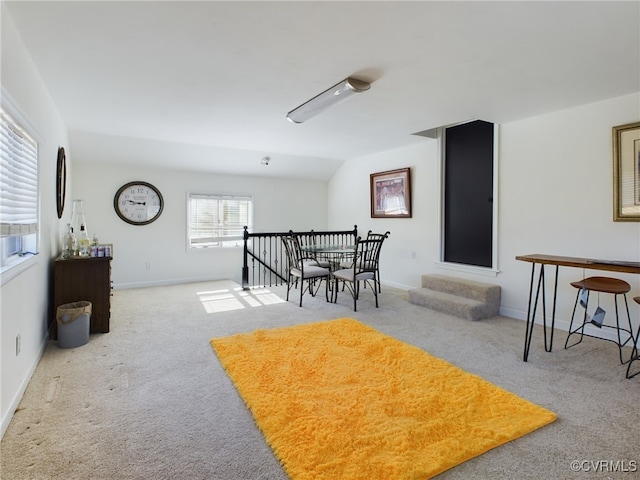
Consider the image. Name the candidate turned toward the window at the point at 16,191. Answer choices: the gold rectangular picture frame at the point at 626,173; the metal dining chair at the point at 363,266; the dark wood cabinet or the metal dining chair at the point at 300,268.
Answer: the gold rectangular picture frame

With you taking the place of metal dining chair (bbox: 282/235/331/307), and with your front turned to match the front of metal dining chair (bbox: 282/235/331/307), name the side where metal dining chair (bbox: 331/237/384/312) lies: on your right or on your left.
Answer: on your right

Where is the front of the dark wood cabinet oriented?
to the viewer's right

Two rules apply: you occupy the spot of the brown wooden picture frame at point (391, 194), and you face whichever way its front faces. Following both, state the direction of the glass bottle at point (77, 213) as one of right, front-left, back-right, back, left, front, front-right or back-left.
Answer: front

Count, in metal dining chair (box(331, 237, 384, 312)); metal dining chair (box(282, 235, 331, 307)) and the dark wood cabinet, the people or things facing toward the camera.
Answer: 0

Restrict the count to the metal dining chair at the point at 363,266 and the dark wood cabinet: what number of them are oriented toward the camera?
0

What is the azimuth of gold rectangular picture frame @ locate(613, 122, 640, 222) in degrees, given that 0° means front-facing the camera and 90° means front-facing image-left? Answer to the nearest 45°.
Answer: approximately 45°

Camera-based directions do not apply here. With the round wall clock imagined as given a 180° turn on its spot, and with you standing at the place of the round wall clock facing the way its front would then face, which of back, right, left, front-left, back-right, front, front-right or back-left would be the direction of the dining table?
back-right

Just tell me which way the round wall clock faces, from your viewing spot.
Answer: facing the viewer

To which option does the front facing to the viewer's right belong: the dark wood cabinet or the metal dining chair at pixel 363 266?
the dark wood cabinet

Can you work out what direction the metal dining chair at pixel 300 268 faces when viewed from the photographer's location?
facing away from the viewer and to the right of the viewer

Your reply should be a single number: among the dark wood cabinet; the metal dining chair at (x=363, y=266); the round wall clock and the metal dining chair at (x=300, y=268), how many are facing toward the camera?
1

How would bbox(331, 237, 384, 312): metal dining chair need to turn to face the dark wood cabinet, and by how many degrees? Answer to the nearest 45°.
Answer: approximately 90° to its left
